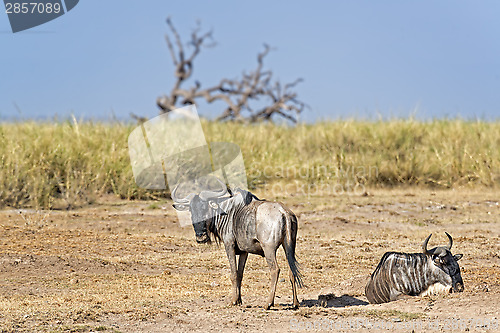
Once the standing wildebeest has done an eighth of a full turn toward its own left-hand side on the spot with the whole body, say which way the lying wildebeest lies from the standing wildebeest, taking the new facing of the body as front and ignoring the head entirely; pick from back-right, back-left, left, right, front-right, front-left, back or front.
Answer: back

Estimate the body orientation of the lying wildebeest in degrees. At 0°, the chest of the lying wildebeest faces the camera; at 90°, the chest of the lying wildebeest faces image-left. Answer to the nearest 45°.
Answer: approximately 270°

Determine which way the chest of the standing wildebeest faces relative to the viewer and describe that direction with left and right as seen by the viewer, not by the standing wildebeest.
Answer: facing away from the viewer and to the left of the viewer
